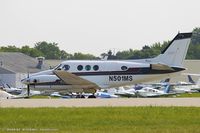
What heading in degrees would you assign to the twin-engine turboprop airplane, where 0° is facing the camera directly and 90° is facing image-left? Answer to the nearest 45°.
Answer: approximately 90°
